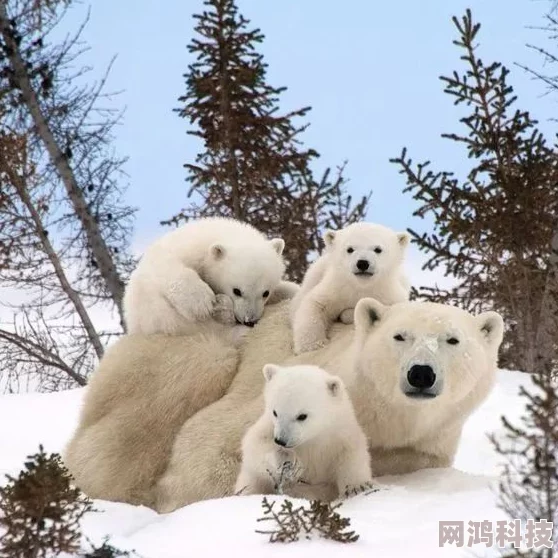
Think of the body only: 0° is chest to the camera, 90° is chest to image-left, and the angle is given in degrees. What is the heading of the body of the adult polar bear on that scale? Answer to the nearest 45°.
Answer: approximately 315°

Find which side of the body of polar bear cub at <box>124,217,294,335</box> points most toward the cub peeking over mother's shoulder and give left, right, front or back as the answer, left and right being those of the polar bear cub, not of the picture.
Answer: front

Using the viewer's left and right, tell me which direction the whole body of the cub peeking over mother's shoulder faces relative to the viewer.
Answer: facing the viewer

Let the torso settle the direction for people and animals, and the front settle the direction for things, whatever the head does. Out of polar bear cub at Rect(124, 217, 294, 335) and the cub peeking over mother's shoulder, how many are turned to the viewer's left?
0

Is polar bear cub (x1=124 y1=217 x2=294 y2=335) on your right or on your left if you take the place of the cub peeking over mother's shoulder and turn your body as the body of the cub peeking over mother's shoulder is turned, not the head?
on your right

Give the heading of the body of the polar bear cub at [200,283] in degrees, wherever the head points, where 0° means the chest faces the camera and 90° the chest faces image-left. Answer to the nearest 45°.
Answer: approximately 315°

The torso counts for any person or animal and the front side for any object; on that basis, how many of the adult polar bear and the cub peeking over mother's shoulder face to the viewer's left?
0
